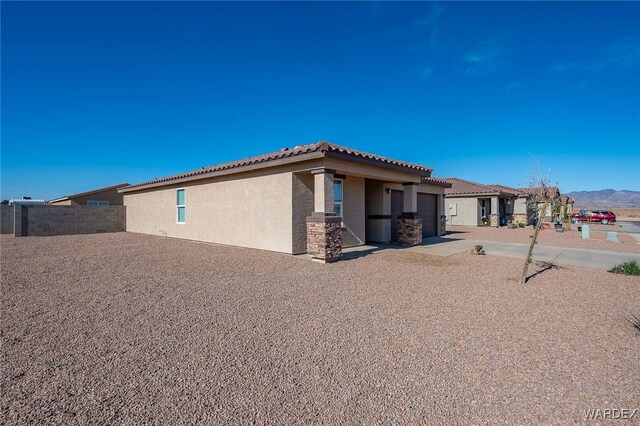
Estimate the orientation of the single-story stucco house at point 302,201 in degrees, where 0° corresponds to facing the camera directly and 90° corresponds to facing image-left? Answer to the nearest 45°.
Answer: approximately 315°

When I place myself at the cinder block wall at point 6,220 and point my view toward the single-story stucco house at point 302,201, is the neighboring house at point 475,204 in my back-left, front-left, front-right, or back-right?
front-left

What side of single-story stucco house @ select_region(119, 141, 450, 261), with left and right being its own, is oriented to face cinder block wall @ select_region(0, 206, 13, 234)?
back

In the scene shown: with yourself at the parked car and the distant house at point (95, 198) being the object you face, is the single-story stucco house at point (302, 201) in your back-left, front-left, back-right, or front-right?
front-left

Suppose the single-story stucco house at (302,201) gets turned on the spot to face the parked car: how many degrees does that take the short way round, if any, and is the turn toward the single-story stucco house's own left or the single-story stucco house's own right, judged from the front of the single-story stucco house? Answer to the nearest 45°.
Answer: approximately 90° to the single-story stucco house's own left

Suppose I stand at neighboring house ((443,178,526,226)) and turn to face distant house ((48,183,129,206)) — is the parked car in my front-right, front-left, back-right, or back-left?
back-right

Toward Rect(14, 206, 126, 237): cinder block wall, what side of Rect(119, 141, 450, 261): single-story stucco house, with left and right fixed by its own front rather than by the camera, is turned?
back

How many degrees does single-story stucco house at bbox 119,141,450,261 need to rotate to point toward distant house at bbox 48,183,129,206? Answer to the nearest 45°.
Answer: approximately 180°

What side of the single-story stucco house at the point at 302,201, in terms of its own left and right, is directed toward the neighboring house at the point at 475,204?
left
